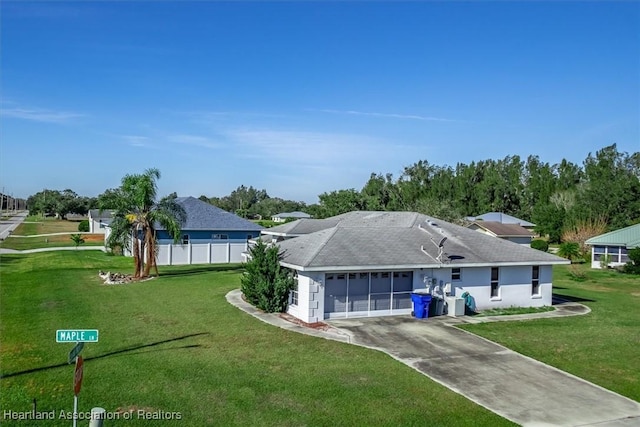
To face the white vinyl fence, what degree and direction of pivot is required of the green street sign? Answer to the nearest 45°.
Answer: approximately 180°

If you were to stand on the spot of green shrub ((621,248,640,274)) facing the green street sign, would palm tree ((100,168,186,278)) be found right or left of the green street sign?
right

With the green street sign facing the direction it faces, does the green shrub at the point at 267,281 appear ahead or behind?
behind

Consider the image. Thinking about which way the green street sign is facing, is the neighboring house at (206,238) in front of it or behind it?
behind

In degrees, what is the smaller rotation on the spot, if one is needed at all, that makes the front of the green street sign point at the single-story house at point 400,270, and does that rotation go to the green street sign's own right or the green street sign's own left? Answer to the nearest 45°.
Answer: approximately 135° to the green street sign's own left

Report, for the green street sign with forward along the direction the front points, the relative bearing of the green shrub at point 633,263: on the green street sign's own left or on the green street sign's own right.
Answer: on the green street sign's own left

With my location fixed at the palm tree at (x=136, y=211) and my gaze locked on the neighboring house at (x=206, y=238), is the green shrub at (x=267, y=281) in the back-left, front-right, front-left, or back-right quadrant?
back-right

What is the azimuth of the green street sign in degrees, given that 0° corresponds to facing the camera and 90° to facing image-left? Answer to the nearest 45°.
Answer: approximately 0°
